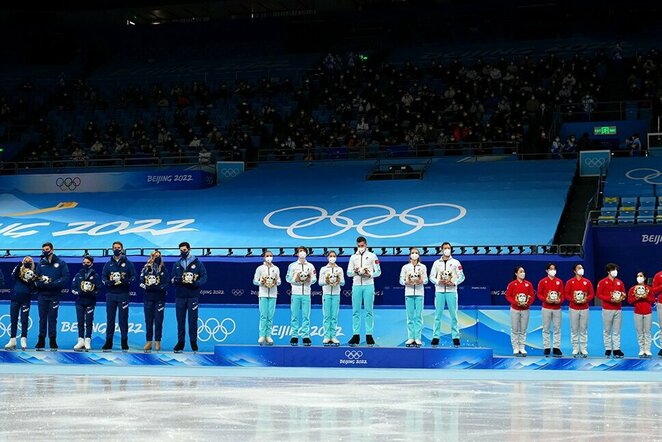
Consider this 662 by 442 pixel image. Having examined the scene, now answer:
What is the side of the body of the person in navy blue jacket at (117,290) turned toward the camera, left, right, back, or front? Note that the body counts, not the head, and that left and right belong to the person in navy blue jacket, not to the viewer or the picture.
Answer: front

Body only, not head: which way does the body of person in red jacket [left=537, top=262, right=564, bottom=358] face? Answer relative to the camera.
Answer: toward the camera

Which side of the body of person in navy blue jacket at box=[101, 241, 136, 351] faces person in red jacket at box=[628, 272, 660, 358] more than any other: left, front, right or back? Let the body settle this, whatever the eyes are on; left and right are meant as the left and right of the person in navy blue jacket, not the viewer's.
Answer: left

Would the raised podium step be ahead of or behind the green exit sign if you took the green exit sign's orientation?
ahead

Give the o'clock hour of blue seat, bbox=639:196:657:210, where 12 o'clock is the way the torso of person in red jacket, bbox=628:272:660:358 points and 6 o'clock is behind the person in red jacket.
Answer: The blue seat is roughly at 6 o'clock from the person in red jacket.

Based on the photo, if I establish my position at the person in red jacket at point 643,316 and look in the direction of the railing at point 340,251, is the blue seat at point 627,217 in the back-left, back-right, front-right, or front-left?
front-right

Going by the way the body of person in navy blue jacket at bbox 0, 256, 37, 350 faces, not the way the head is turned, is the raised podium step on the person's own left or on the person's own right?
on the person's own left

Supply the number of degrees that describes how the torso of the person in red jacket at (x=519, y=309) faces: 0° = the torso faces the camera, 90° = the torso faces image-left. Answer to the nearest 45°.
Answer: approximately 0°

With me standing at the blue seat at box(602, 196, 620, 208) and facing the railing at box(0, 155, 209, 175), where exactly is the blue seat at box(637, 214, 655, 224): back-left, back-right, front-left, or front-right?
back-left

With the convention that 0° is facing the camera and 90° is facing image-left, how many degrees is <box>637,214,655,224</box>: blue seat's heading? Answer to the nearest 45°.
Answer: approximately 0°
